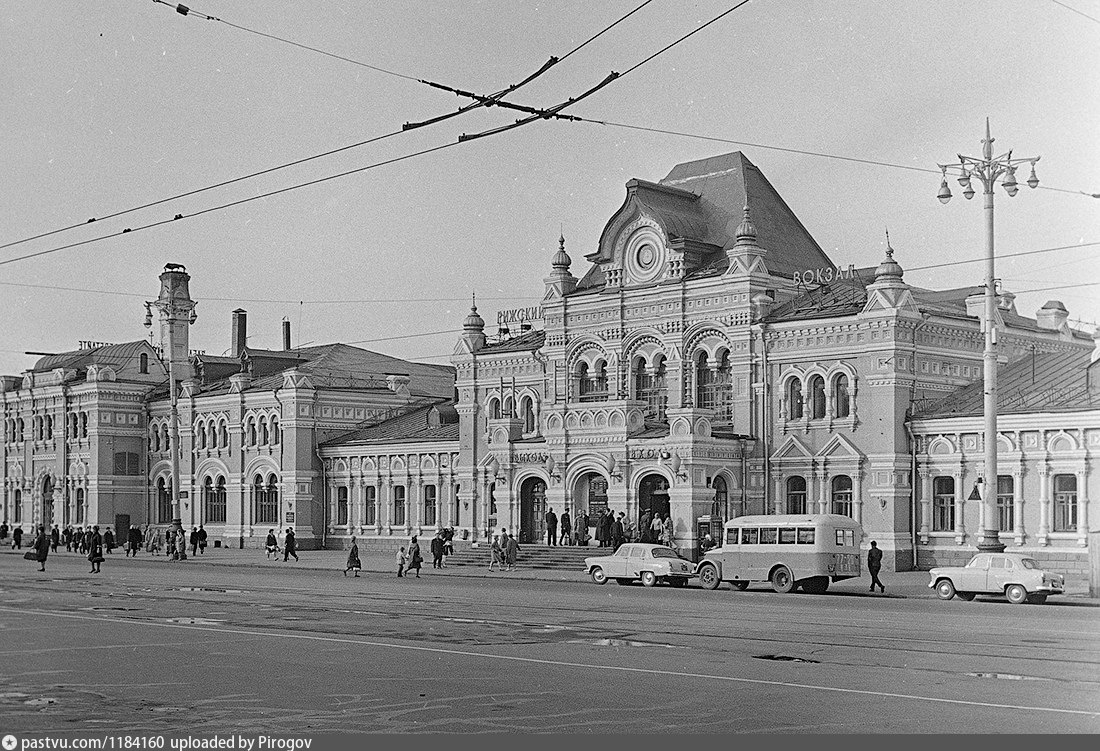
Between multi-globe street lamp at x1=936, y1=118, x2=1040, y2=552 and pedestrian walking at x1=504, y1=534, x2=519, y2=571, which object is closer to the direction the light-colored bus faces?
the pedestrian walking

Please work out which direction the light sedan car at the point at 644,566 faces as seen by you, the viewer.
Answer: facing away from the viewer and to the left of the viewer

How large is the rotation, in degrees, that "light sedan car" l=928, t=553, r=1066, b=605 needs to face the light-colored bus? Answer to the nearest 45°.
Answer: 0° — it already faces it

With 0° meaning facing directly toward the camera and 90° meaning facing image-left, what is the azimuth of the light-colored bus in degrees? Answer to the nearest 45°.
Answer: approximately 135°

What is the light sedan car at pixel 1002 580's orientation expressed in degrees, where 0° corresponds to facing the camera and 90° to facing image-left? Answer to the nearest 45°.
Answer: approximately 135°

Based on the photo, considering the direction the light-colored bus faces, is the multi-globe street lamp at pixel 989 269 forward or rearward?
rearward

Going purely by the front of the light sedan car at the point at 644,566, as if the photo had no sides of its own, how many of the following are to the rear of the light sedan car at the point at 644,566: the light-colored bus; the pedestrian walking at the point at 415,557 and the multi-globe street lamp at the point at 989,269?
2
